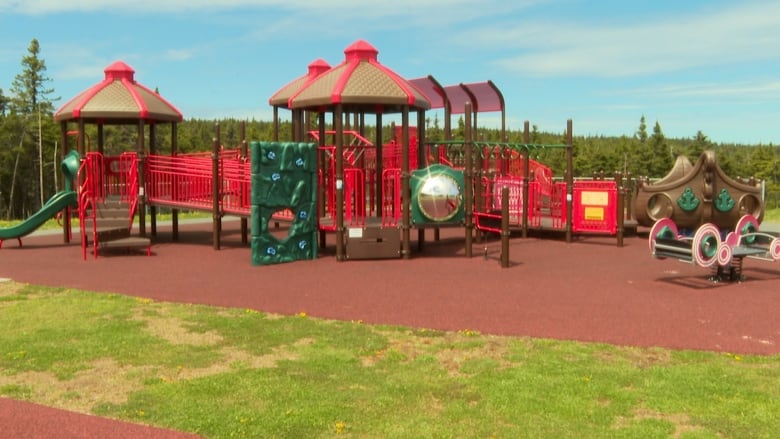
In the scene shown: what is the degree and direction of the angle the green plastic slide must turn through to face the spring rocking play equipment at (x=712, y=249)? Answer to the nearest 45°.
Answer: approximately 135° to its left

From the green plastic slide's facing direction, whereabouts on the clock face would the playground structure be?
The playground structure is roughly at 7 o'clock from the green plastic slide.

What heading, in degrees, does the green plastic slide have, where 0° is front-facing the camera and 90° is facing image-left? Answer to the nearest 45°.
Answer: approximately 90°

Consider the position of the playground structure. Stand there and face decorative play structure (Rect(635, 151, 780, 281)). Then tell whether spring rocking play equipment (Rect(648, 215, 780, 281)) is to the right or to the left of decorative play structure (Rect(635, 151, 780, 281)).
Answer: right

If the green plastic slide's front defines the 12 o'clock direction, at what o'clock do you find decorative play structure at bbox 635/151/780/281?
The decorative play structure is roughly at 7 o'clock from the green plastic slide.
